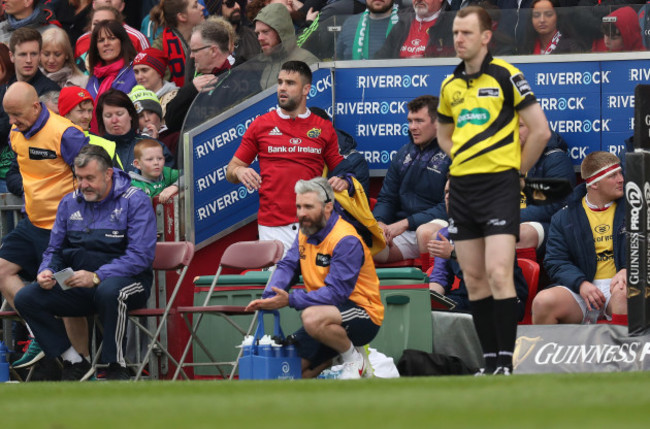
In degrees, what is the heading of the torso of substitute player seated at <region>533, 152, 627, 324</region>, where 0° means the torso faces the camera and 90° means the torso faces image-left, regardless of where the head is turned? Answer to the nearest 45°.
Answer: approximately 0°

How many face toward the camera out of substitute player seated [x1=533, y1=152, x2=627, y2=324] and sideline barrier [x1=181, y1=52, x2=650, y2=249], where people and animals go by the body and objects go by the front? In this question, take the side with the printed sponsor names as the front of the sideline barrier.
2

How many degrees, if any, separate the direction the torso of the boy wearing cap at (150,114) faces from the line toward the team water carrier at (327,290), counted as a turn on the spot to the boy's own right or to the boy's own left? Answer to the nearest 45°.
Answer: approximately 45° to the boy's own left

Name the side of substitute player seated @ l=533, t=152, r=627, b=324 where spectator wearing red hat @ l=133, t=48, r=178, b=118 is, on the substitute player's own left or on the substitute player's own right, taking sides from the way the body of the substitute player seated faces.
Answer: on the substitute player's own right

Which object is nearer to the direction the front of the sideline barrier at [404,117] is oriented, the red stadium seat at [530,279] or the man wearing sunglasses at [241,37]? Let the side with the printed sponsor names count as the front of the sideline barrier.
the red stadium seat

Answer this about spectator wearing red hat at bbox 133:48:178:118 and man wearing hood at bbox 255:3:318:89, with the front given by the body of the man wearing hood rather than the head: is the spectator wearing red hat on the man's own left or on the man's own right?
on the man's own right

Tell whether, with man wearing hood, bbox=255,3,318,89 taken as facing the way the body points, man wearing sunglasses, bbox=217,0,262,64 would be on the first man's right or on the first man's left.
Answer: on the first man's right

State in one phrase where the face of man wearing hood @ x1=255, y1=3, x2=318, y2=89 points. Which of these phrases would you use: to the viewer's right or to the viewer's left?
to the viewer's left

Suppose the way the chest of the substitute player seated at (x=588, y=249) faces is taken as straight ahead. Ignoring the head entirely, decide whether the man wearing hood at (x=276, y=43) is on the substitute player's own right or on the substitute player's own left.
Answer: on the substitute player's own right

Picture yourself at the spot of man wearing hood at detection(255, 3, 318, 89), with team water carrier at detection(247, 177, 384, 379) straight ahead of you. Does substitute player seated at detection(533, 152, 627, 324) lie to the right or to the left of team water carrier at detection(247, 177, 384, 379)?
left
